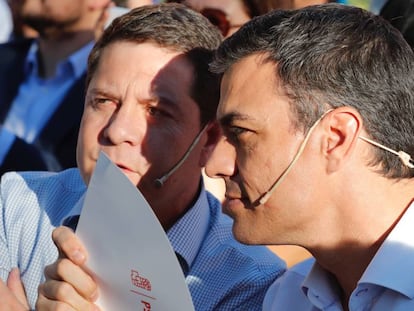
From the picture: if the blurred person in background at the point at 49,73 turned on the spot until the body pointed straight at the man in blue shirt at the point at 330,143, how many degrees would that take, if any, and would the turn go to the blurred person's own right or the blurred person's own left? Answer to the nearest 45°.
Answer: approximately 45° to the blurred person's own left

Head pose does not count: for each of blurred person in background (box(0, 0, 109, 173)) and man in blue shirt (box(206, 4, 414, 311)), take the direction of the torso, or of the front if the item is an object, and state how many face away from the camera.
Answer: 0

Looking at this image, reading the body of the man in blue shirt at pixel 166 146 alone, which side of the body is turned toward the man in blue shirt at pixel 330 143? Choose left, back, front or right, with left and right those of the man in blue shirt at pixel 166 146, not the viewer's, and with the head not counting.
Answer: left

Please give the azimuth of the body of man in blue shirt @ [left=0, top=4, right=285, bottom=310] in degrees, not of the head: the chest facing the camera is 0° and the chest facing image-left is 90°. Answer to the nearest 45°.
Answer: approximately 45°

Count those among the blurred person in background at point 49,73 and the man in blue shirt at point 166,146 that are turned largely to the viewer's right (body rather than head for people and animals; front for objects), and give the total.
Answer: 0

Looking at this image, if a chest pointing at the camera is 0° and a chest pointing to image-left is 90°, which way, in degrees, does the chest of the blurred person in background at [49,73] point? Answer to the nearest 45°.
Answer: approximately 45°

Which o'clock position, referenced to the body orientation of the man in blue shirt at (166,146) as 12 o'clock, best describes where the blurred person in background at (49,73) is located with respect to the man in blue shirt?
The blurred person in background is roughly at 4 o'clock from the man in blue shirt.

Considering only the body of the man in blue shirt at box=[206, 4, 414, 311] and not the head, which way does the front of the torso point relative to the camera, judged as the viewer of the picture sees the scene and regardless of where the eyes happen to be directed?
to the viewer's left
